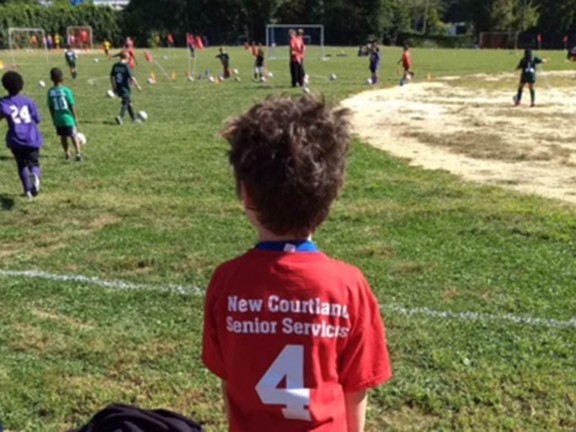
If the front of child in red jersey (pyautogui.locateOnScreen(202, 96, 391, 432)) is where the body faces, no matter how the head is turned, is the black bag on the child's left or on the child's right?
on the child's left

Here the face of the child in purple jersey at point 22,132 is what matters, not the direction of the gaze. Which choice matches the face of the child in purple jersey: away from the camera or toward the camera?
away from the camera

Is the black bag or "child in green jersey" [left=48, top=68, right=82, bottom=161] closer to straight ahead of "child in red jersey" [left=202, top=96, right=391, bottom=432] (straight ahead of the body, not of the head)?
the child in green jersey

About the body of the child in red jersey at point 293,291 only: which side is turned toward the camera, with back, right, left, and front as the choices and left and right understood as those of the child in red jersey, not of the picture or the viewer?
back

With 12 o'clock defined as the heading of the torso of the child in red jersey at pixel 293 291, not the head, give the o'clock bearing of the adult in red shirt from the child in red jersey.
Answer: The adult in red shirt is roughly at 12 o'clock from the child in red jersey.

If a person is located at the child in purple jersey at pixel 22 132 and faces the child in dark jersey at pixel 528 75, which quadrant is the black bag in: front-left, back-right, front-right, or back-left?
back-right
